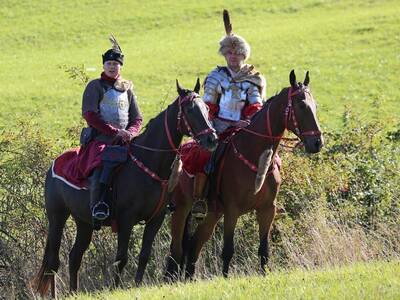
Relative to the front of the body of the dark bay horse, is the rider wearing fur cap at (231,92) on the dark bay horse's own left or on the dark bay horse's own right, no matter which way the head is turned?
on the dark bay horse's own left

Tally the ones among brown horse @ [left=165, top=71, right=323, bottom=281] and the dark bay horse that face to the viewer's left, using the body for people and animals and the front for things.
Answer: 0

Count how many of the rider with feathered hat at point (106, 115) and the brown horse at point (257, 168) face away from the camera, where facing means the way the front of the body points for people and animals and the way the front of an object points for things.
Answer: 0

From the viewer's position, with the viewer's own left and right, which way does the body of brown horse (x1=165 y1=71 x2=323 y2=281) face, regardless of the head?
facing the viewer and to the right of the viewer

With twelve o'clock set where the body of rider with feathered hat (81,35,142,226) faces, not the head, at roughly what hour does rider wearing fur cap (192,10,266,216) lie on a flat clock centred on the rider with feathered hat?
The rider wearing fur cap is roughly at 10 o'clock from the rider with feathered hat.

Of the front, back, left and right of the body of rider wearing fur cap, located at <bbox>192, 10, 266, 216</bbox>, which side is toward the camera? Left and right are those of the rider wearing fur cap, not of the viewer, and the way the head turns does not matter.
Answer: front

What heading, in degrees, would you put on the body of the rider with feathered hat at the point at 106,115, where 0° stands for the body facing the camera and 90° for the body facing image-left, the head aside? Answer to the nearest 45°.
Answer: approximately 315°

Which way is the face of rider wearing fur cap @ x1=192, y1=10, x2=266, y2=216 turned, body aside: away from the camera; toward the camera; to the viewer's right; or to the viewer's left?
toward the camera
